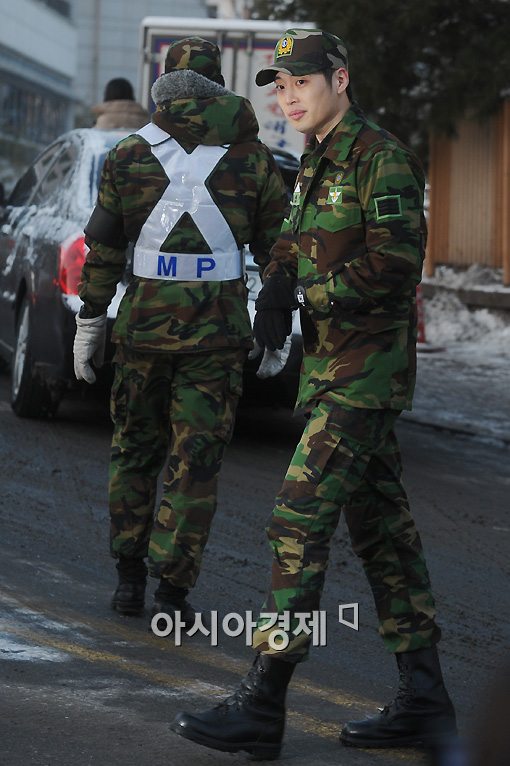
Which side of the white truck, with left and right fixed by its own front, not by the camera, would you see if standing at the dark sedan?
back

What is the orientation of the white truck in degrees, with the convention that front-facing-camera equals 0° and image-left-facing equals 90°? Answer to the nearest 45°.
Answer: approximately 180°
